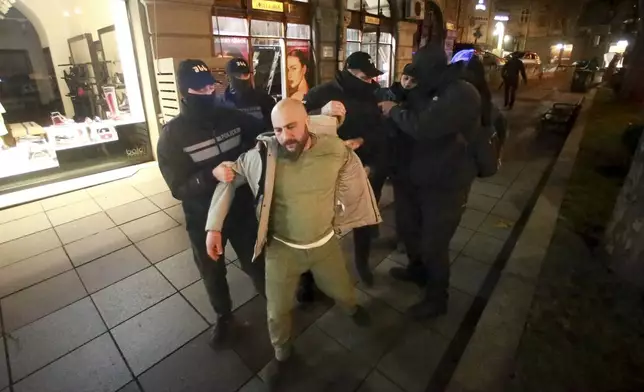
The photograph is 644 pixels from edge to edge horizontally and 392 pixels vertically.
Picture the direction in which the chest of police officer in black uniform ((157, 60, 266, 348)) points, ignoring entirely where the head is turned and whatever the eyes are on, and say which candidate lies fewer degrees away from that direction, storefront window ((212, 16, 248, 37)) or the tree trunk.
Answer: the tree trunk

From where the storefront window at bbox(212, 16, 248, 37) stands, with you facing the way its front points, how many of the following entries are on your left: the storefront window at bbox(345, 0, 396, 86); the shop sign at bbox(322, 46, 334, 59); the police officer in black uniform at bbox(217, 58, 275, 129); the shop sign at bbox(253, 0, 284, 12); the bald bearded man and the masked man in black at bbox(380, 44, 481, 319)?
3

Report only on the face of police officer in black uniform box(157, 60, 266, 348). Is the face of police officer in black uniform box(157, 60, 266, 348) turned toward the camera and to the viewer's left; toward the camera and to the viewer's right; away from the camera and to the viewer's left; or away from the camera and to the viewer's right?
toward the camera and to the viewer's right

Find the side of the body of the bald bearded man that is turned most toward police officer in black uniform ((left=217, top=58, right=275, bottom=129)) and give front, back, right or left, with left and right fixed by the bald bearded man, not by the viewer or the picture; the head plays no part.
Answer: back

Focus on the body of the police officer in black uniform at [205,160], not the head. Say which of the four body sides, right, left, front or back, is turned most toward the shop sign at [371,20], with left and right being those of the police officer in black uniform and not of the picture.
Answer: left

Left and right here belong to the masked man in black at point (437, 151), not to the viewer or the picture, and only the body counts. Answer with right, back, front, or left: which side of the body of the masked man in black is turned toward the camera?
left

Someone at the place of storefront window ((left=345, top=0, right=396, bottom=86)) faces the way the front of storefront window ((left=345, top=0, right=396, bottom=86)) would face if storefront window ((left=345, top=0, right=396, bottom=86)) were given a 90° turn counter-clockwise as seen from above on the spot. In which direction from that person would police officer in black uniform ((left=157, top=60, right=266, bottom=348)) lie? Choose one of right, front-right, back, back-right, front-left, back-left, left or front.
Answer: back-right

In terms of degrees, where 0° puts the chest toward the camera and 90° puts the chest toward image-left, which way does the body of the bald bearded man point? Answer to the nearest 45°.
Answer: approximately 0°

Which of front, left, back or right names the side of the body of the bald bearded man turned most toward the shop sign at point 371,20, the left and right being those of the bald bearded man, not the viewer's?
back

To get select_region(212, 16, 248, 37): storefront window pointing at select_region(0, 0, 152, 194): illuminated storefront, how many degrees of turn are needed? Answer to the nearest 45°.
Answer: approximately 135° to its right

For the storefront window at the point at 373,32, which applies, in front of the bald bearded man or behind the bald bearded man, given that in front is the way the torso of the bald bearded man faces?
behind

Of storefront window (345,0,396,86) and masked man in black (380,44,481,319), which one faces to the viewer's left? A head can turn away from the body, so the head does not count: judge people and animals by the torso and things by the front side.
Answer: the masked man in black

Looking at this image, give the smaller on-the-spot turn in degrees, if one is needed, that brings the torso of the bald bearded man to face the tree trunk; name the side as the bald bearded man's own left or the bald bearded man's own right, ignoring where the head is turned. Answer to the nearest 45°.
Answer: approximately 90° to the bald bearded man's own left
